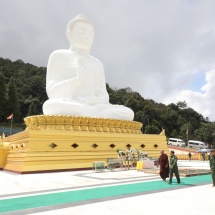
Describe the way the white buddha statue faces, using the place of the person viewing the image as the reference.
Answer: facing the viewer and to the right of the viewer

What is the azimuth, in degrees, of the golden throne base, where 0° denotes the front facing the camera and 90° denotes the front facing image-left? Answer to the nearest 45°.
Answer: approximately 315°

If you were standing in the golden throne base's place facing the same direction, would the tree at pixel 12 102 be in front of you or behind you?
behind

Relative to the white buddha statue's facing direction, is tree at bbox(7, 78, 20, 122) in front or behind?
behind
